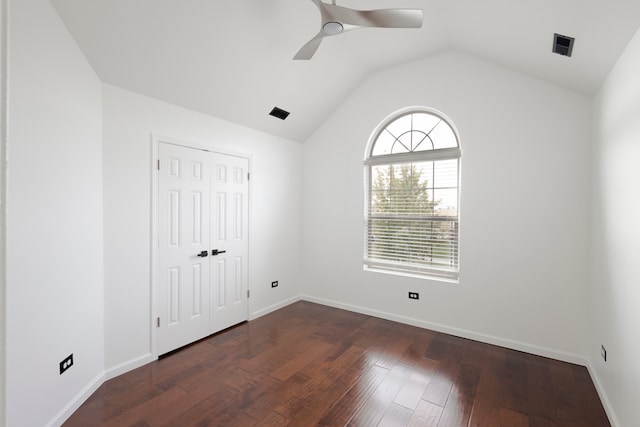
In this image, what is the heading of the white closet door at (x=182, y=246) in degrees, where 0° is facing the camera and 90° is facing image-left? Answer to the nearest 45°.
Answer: approximately 315°

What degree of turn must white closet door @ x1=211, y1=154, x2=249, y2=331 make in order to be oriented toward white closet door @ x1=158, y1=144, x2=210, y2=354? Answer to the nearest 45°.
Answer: approximately 90° to its right

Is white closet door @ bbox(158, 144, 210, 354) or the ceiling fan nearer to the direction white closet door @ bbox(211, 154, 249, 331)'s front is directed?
the ceiling fan

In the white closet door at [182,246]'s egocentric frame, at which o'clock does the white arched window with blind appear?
The white arched window with blind is roughly at 11 o'clock from the white closet door.

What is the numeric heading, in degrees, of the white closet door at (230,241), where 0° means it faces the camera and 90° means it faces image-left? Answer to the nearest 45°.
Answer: approximately 315°

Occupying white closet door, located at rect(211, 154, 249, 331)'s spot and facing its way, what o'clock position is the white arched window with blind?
The white arched window with blind is roughly at 11 o'clock from the white closet door.

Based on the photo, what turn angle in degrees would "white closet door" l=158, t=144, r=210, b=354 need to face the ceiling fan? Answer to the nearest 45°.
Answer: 0° — it already faces it

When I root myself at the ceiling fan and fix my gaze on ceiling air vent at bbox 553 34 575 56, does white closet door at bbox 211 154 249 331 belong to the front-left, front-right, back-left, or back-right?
back-left
